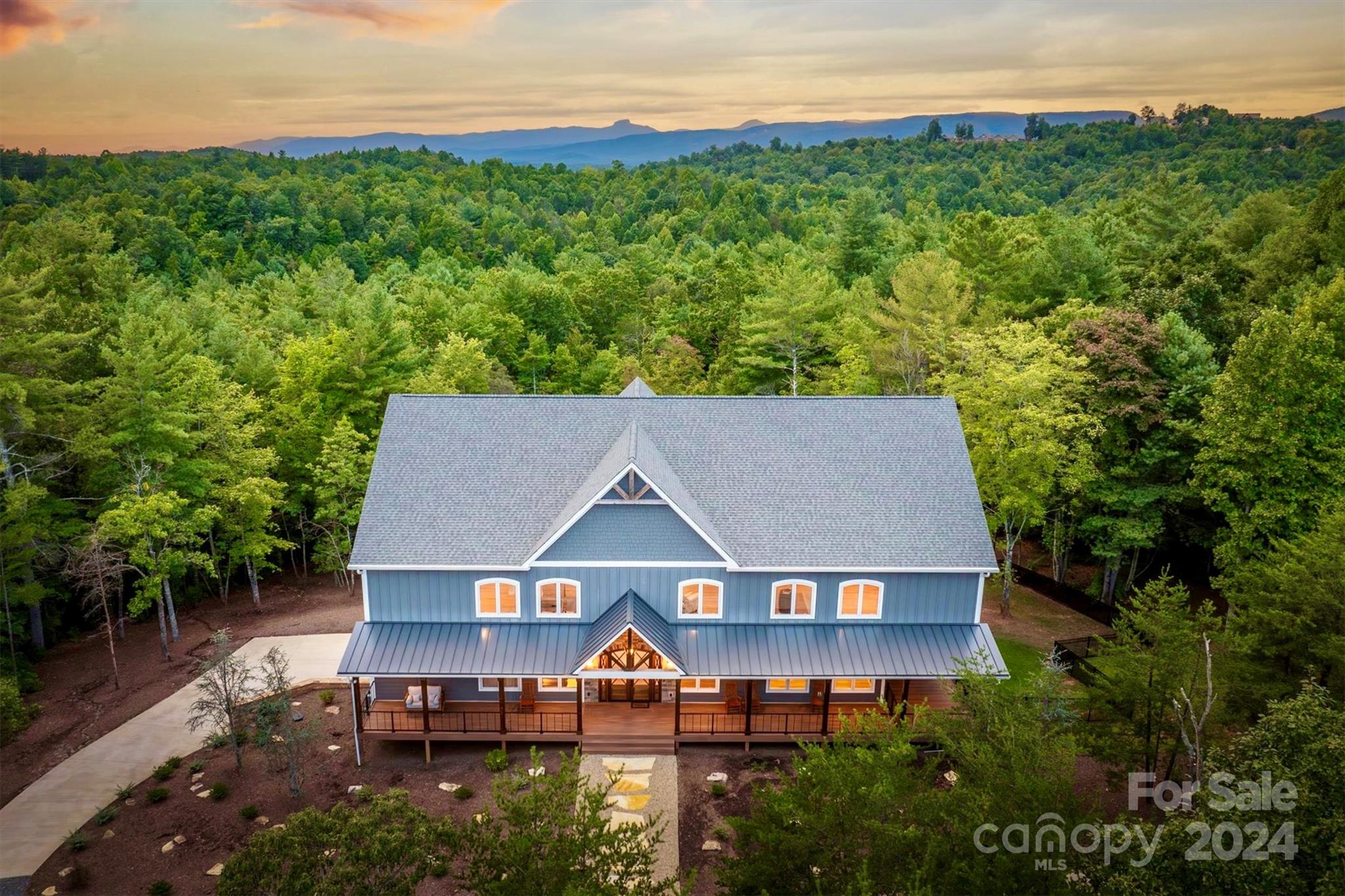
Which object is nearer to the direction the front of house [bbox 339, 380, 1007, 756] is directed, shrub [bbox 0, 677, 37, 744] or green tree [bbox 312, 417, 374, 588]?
the shrub

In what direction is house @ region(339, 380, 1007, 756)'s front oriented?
toward the camera

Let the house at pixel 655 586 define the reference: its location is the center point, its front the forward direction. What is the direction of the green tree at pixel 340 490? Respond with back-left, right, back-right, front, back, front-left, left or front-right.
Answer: back-right

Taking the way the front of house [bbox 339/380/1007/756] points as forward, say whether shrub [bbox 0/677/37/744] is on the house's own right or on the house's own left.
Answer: on the house's own right

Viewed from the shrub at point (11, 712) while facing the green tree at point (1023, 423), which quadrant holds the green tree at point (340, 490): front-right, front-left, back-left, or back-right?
front-left
